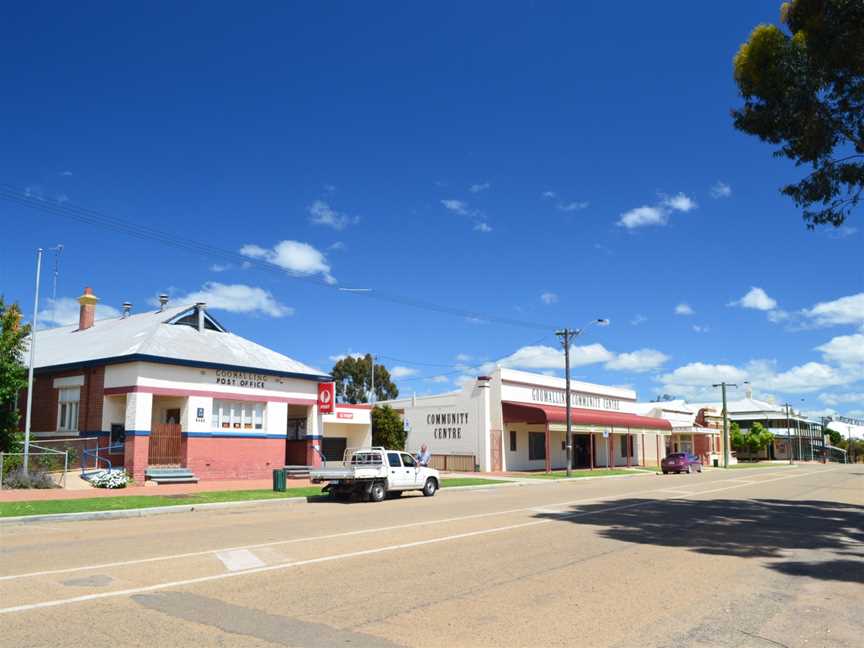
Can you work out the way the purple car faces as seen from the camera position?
facing away from the viewer and to the right of the viewer

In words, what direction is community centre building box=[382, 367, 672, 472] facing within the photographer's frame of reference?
facing the viewer and to the right of the viewer

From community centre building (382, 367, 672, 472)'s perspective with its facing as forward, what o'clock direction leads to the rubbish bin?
The rubbish bin is roughly at 2 o'clock from the community centre building.

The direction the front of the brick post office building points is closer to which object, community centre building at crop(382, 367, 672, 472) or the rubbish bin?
the rubbish bin

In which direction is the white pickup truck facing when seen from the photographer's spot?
facing away from the viewer and to the right of the viewer

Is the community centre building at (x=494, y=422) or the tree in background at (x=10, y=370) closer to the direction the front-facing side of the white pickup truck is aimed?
the community centre building

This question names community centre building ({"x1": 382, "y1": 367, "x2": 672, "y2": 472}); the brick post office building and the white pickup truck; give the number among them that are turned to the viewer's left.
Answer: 0

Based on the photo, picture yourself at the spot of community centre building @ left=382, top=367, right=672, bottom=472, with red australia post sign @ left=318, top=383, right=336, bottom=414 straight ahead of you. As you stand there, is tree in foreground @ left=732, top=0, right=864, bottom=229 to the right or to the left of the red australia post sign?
left

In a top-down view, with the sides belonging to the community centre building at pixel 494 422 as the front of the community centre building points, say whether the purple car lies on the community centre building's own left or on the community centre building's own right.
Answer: on the community centre building's own left

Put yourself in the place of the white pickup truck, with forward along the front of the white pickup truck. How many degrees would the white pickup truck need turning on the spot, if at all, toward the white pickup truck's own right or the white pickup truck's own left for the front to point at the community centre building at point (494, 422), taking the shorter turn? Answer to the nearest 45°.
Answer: approximately 45° to the white pickup truck's own left

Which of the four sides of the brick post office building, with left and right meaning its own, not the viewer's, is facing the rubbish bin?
front

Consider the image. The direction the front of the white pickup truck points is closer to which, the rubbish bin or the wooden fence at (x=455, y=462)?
the wooden fence

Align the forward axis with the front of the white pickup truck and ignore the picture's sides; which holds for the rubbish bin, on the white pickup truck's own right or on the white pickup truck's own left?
on the white pickup truck's own left

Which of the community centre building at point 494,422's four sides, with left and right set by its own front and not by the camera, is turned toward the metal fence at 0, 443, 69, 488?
right

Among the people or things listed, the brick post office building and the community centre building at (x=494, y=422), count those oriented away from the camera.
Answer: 0

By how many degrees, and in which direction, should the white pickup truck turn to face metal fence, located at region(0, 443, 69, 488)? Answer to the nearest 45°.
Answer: approximately 135° to its left

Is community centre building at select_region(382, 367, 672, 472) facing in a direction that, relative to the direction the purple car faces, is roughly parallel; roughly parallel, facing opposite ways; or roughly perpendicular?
roughly perpendicular
